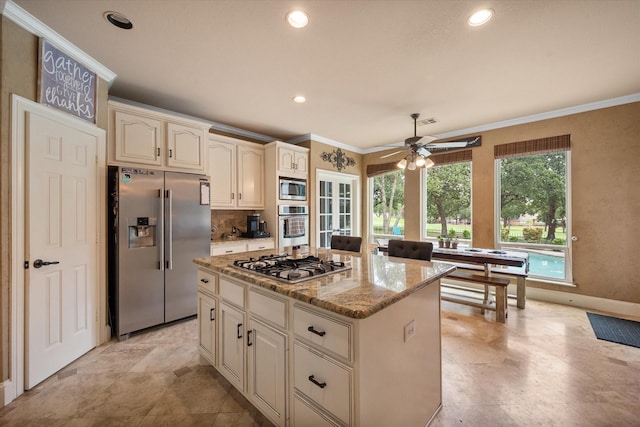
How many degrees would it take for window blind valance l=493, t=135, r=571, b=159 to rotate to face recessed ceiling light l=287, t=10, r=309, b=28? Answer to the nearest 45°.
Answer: approximately 45° to its left

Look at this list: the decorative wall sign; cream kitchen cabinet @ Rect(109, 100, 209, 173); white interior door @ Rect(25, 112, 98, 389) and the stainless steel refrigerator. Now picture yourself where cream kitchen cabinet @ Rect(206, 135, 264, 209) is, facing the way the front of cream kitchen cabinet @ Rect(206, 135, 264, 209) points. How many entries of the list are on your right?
4

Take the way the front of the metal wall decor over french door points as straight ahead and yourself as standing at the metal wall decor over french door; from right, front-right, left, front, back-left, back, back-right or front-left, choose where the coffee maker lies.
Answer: right

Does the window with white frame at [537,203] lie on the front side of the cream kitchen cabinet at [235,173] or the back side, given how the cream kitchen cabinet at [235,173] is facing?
on the front side

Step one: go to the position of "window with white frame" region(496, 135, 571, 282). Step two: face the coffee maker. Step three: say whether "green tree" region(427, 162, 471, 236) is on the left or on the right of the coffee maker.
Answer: right

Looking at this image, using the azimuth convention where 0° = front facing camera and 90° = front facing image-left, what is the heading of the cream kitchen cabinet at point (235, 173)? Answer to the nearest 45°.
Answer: approximately 315°

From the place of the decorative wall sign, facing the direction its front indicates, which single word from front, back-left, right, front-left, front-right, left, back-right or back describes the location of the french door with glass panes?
front-left

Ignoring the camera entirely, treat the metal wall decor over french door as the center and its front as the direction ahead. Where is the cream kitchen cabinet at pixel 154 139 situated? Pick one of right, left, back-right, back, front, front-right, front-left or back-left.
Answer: right
